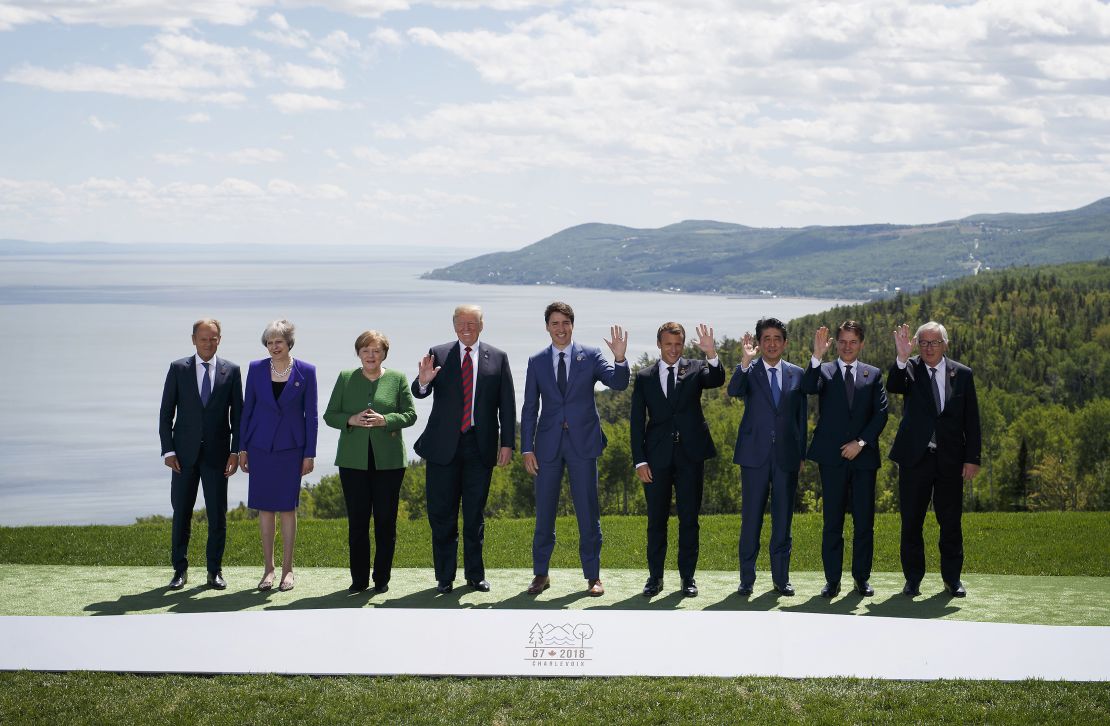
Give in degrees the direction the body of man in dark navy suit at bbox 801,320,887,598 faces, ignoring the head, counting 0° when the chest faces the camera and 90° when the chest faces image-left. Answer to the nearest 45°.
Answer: approximately 0°

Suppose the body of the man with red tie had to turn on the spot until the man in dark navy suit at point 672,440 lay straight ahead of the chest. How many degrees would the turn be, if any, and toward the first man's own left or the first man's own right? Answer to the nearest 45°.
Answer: approximately 90° to the first man's own left

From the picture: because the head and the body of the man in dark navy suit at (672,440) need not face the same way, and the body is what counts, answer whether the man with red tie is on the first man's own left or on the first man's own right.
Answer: on the first man's own right

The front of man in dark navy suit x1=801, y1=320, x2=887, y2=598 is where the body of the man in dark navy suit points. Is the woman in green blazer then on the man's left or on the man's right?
on the man's right

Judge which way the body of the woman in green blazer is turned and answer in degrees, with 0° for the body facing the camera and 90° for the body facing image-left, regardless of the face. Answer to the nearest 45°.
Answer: approximately 0°

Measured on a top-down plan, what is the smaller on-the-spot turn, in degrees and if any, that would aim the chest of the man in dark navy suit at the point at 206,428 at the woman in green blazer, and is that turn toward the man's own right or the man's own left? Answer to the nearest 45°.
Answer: approximately 45° to the man's own left
